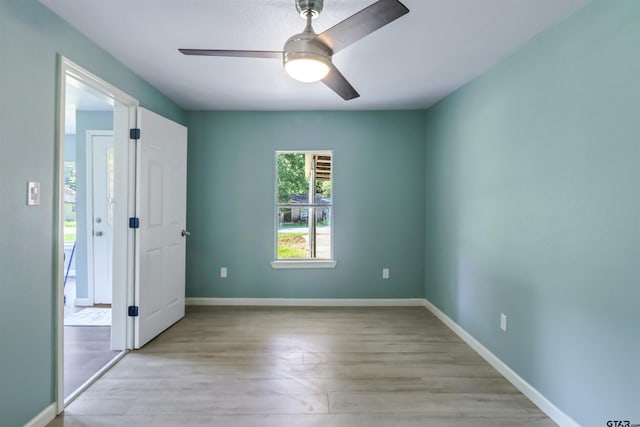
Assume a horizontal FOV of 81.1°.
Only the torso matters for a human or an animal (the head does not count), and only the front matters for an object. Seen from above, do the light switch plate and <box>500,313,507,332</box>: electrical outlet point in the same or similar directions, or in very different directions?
very different directions

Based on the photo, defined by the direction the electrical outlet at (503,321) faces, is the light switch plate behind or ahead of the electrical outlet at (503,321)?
ahead

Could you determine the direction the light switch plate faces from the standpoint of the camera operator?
facing the viewer and to the right of the viewer

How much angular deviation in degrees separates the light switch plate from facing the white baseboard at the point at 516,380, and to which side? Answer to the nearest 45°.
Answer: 0° — it already faces it

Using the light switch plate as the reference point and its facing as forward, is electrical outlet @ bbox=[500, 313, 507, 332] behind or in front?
in front

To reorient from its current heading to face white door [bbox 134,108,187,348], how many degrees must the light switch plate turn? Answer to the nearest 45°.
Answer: approximately 90° to its left

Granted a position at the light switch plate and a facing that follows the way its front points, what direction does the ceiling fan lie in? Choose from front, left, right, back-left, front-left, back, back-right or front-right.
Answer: front

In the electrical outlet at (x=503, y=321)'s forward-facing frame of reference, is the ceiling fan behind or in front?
in front

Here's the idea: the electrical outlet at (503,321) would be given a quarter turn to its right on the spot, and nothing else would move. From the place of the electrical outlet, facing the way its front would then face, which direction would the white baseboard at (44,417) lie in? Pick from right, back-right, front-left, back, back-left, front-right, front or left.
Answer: left

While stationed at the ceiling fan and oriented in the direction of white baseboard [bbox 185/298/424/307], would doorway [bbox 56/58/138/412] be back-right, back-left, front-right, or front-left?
front-left

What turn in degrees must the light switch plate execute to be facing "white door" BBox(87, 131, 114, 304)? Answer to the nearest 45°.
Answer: approximately 135° to its left

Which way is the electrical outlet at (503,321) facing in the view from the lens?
facing the viewer and to the left of the viewer

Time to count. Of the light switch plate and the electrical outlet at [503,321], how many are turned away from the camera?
0
